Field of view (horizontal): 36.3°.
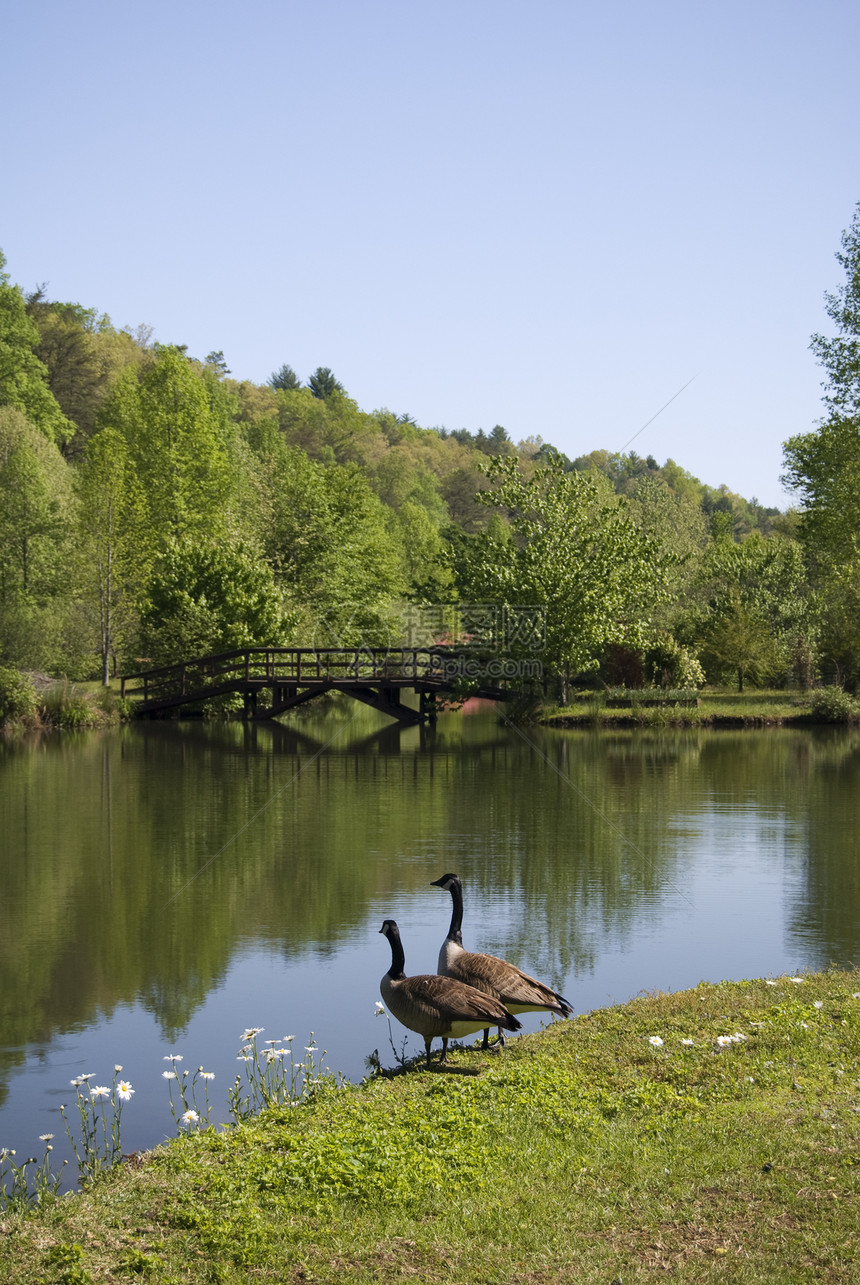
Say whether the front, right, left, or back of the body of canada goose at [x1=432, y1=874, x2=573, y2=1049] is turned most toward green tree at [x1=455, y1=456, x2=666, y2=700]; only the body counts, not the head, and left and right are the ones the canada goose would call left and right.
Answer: right

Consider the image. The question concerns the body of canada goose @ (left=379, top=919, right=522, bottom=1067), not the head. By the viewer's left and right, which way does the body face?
facing to the left of the viewer

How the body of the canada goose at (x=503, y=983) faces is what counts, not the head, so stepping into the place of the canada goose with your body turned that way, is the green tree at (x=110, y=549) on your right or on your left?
on your right

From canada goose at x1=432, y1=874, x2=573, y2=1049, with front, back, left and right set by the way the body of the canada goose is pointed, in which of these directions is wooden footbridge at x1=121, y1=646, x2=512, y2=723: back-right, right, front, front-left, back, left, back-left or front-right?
right

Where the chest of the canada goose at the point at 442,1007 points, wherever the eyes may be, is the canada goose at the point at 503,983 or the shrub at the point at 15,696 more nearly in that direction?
the shrub

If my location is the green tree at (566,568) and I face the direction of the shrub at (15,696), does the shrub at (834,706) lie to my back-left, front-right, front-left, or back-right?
back-left

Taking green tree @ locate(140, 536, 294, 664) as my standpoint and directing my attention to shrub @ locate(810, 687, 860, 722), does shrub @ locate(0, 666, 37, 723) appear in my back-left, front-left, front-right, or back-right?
back-right

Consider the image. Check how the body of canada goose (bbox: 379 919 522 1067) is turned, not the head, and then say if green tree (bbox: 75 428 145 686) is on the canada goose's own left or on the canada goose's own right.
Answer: on the canada goose's own right

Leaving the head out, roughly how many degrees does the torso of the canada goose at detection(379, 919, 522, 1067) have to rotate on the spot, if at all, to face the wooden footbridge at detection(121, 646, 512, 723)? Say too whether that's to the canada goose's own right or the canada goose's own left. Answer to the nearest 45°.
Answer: approximately 90° to the canada goose's own right

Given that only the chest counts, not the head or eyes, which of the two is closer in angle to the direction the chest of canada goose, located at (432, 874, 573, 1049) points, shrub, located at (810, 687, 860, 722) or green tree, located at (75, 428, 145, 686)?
the green tree

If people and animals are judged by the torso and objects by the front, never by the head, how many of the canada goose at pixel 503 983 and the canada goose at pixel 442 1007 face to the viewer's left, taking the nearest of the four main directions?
2

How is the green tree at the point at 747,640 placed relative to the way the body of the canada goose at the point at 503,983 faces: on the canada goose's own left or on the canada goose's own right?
on the canada goose's own right

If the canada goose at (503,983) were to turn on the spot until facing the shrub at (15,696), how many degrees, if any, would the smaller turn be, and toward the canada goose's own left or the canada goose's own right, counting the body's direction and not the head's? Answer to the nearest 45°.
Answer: approximately 45° to the canada goose's own right

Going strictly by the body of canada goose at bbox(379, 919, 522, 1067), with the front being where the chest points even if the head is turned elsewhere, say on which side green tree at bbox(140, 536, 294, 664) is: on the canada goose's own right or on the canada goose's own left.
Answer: on the canada goose's own right

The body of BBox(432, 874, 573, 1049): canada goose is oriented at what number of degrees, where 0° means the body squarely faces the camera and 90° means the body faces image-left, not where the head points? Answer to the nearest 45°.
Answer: approximately 90°
